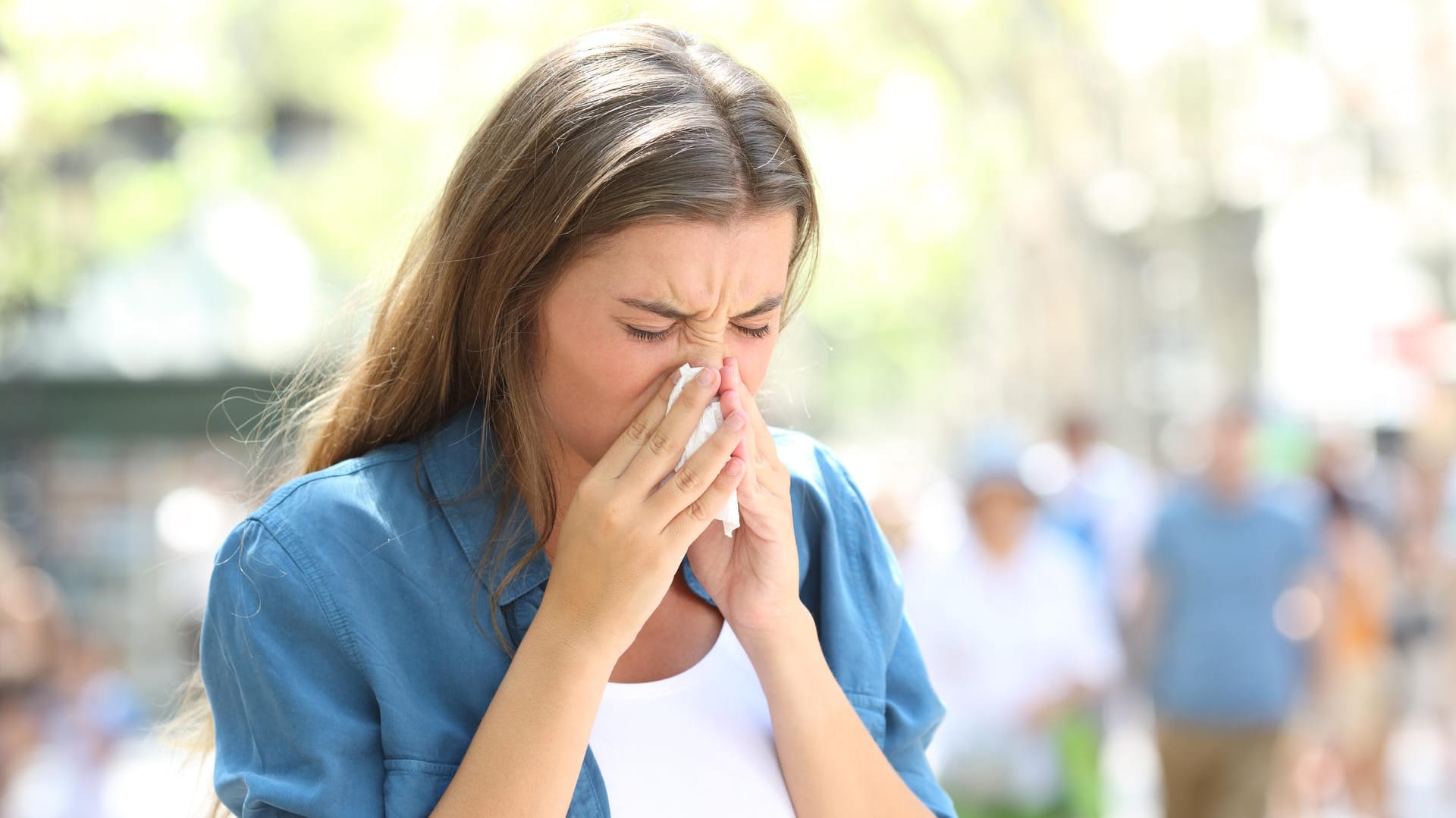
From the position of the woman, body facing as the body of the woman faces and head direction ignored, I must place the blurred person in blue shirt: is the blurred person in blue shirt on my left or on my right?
on my left

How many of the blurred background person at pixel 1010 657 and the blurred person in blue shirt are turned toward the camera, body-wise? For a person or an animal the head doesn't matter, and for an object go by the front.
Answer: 2

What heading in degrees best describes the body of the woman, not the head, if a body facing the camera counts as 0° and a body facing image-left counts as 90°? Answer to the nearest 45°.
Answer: approximately 315°

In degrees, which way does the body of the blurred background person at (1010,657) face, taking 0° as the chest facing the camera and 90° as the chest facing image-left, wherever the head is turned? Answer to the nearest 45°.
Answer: approximately 0°

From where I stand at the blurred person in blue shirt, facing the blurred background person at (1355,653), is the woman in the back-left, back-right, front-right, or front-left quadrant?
back-right

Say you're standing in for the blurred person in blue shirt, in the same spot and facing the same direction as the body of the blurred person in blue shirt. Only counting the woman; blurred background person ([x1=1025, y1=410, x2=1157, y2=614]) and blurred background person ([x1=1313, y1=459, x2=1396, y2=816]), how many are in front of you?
1

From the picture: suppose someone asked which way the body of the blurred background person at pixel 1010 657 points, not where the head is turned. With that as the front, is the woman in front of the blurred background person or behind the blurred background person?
in front

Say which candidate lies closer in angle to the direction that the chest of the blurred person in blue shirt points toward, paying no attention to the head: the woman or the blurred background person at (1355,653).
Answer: the woman

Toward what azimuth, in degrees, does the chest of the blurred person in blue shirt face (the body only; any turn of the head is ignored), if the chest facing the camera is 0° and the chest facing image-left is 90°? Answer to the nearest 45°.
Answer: approximately 0°

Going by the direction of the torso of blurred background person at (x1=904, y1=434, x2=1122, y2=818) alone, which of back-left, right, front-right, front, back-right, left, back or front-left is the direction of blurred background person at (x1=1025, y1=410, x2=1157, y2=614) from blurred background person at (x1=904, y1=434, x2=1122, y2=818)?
back

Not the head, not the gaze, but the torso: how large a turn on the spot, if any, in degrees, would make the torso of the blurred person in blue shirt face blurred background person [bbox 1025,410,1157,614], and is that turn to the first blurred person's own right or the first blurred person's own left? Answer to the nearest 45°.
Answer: approximately 135° to the first blurred person's own right

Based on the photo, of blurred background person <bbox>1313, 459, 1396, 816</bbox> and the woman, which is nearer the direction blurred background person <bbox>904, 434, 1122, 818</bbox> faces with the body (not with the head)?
the woman
